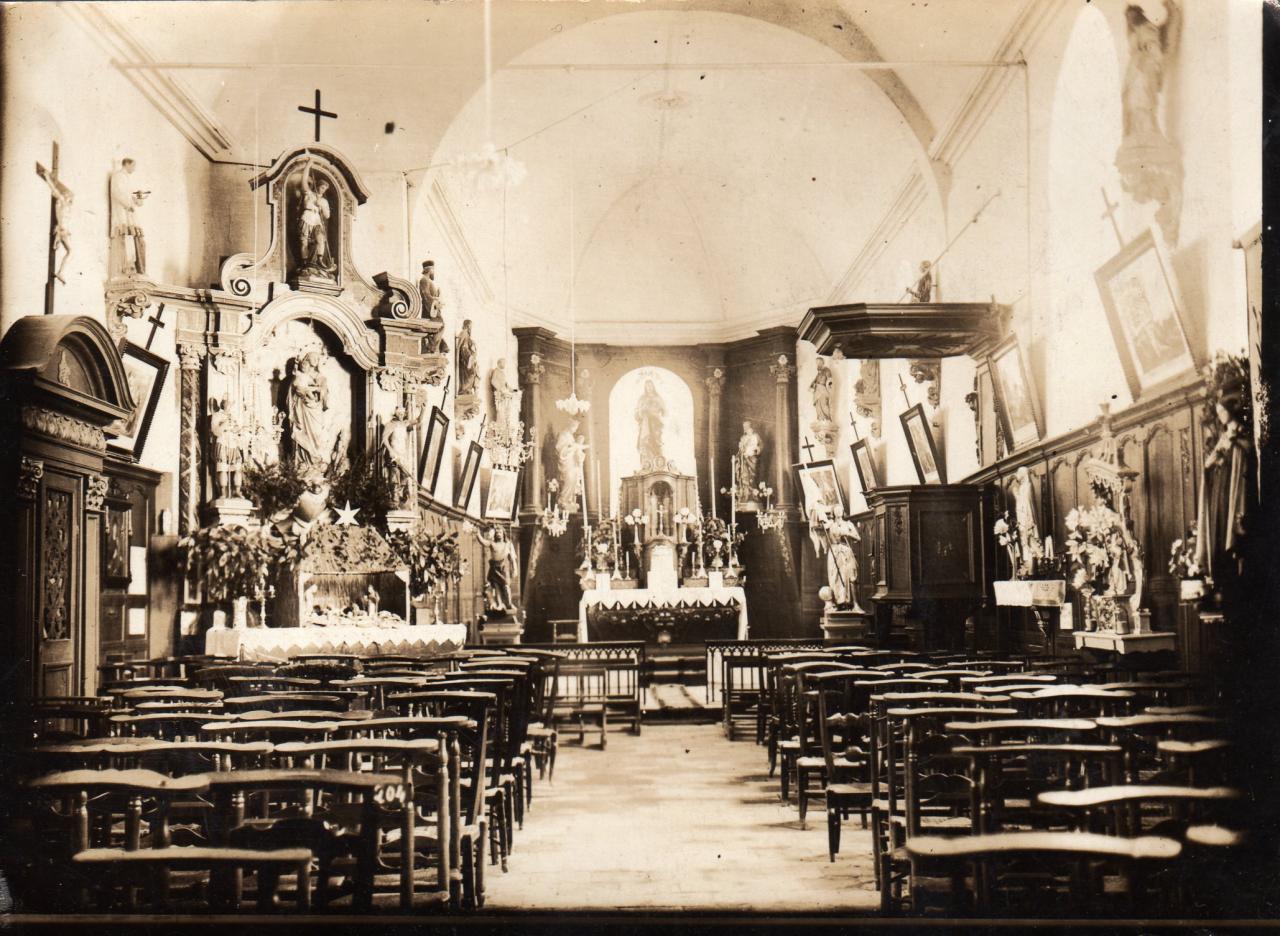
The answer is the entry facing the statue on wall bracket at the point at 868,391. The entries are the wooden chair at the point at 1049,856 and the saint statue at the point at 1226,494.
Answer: the wooden chair

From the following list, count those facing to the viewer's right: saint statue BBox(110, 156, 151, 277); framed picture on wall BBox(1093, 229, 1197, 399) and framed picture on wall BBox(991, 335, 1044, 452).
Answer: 1

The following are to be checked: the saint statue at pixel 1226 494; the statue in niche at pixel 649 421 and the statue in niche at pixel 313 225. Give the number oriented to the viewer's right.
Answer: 0

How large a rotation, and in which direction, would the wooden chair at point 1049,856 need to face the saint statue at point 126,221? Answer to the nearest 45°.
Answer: approximately 45° to its left

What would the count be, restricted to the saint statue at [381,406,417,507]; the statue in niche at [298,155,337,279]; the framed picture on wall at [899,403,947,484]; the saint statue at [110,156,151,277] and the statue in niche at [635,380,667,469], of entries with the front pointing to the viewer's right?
1

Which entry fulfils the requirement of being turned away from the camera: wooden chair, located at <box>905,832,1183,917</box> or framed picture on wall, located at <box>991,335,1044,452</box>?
the wooden chair

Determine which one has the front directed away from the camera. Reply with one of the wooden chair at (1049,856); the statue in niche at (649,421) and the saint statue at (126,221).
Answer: the wooden chair

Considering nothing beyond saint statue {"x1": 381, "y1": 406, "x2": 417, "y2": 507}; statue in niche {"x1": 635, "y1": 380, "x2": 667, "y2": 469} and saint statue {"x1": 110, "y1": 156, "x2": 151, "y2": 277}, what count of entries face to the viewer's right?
1

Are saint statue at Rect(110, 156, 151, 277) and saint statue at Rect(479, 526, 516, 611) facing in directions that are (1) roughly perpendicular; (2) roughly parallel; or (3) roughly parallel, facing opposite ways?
roughly perpendicular

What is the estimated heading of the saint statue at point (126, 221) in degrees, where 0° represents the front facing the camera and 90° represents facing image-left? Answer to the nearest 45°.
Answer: approximately 270°
